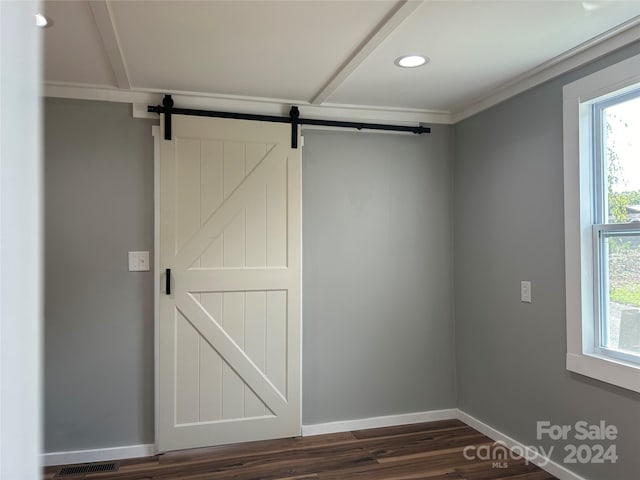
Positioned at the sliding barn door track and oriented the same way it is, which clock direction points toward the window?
The window is roughly at 10 o'clock from the sliding barn door track.

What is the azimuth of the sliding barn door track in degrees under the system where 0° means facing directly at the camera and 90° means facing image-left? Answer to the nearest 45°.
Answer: approximately 0°

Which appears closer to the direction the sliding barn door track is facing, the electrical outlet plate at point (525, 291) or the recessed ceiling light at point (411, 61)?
the recessed ceiling light

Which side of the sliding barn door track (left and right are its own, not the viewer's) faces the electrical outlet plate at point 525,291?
left

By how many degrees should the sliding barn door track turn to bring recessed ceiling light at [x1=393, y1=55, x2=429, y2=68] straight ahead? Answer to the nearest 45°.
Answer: approximately 45° to its left
